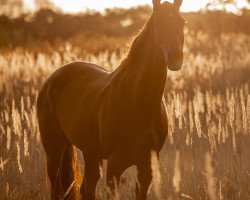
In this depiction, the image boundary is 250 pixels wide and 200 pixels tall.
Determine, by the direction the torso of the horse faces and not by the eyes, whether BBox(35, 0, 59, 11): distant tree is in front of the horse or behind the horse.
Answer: behind

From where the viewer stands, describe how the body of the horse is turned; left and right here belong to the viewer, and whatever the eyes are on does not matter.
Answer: facing the viewer and to the right of the viewer

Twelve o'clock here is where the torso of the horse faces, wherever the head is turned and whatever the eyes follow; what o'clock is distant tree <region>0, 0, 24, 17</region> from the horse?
The distant tree is roughly at 7 o'clock from the horse.
